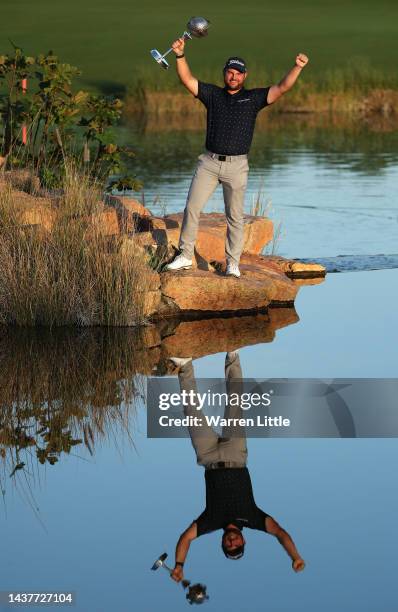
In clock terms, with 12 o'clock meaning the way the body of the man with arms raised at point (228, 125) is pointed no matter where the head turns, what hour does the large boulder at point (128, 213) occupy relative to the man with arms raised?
The large boulder is roughly at 5 o'clock from the man with arms raised.

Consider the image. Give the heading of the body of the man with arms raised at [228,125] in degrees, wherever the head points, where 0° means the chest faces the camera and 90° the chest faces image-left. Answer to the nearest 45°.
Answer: approximately 0°

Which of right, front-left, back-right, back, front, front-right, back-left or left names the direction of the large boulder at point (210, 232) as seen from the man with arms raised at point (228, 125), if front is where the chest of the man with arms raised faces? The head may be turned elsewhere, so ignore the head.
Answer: back

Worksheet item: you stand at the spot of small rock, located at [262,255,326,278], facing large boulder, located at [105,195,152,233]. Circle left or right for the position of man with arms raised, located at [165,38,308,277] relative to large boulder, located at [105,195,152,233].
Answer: left
